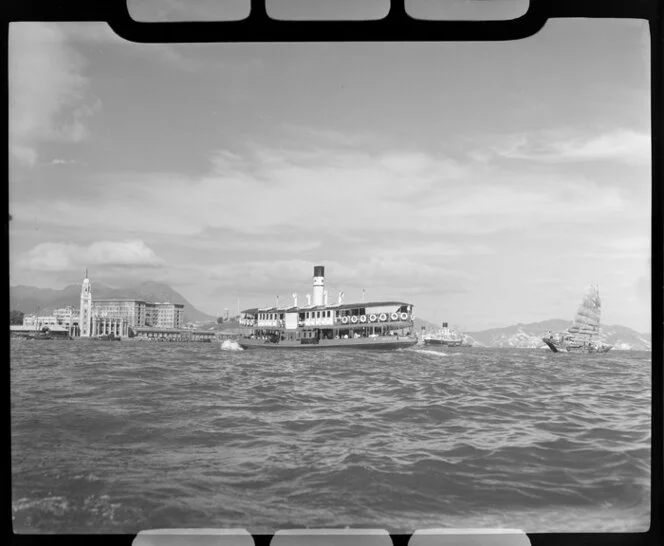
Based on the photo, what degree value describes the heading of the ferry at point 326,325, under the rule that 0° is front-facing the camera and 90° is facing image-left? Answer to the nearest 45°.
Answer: approximately 90°
